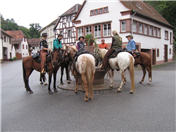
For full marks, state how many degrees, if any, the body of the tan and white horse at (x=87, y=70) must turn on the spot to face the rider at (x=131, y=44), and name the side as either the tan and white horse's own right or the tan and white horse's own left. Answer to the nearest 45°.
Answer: approximately 90° to the tan and white horse's own right

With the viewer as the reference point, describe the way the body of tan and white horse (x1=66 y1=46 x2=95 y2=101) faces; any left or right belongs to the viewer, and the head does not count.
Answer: facing away from the viewer and to the left of the viewer

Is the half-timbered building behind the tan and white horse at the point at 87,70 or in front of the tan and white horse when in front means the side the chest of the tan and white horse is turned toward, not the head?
in front
